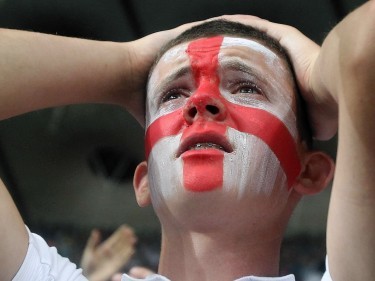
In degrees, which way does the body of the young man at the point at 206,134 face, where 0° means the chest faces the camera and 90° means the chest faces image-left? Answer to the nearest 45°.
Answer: approximately 0°
